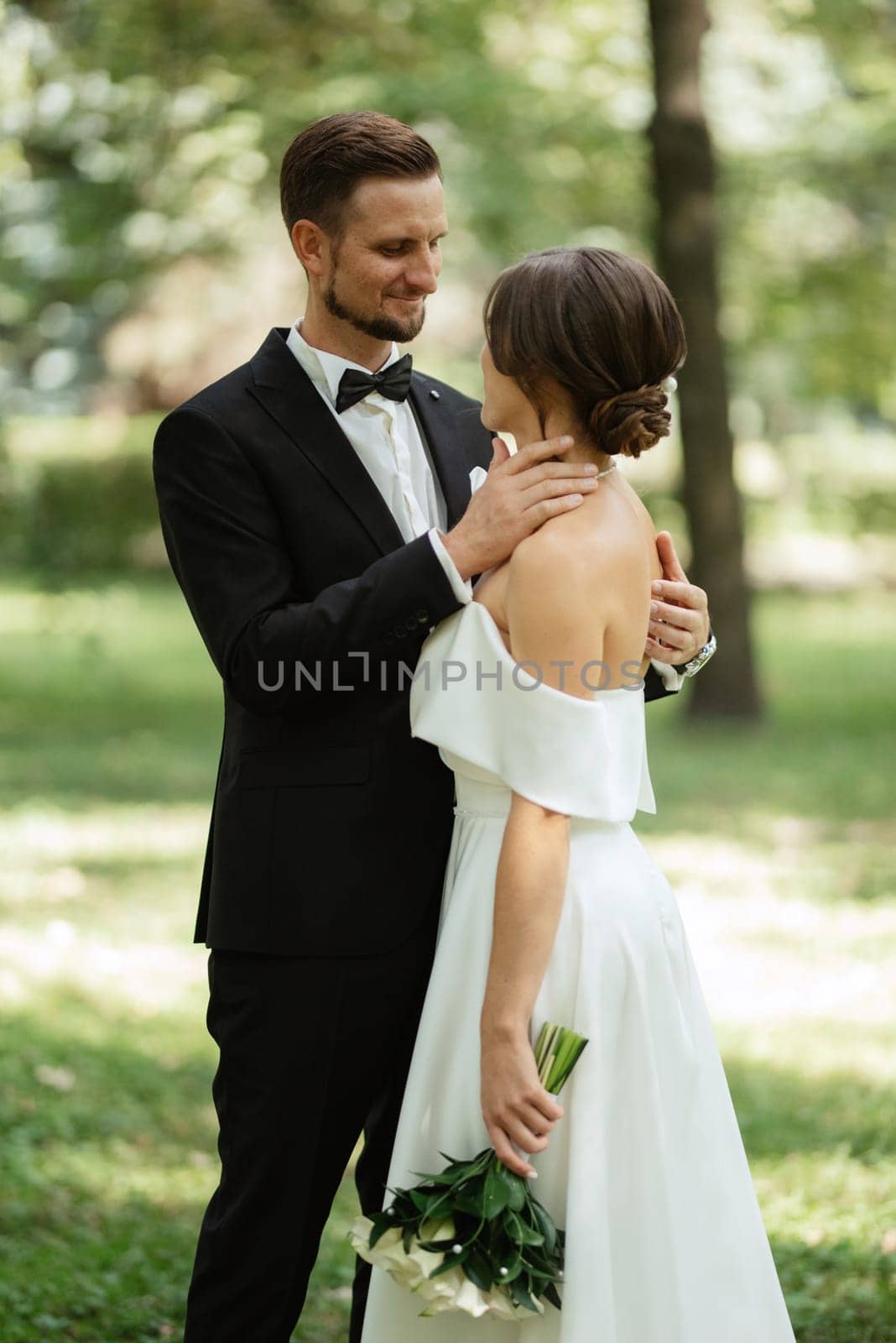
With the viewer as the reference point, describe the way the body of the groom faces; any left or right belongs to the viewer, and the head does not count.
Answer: facing the viewer and to the right of the viewer

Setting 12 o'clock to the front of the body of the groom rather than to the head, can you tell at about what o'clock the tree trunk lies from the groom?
The tree trunk is roughly at 8 o'clock from the groom.

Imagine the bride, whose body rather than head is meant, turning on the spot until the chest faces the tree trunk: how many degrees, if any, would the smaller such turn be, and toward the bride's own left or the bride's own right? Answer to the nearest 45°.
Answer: approximately 90° to the bride's own right

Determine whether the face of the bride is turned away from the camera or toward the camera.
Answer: away from the camera

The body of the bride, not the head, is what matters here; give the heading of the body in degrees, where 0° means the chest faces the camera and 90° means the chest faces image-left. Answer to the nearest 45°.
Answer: approximately 90°

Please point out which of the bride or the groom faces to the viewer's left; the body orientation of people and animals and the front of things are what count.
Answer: the bride

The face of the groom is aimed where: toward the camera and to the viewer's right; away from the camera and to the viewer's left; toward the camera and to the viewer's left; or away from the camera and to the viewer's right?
toward the camera and to the viewer's right
